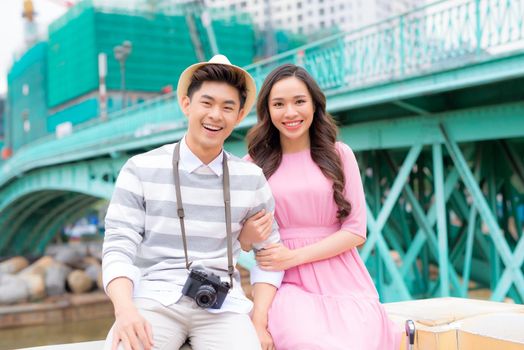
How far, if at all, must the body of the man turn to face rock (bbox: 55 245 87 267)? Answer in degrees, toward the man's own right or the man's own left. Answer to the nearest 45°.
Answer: approximately 180°

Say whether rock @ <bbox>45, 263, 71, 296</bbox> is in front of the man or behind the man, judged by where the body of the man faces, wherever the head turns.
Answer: behind

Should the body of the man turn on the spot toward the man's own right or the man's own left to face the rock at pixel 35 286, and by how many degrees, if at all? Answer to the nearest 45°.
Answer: approximately 180°

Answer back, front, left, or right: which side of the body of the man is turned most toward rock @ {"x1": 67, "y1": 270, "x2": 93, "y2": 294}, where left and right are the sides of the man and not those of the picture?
back

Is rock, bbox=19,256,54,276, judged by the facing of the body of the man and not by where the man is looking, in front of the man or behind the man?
behind

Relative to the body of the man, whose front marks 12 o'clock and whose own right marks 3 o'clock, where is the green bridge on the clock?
The green bridge is roughly at 7 o'clock from the man.

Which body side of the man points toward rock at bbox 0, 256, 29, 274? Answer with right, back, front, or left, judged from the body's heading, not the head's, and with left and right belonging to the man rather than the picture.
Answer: back

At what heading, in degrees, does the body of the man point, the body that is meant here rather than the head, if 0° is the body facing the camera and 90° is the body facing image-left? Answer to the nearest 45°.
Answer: approximately 0°
